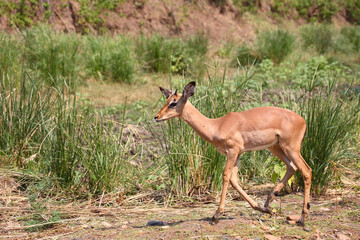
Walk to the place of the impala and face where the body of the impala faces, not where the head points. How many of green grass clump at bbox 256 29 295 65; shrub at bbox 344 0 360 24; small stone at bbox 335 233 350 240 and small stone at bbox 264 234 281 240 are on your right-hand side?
2

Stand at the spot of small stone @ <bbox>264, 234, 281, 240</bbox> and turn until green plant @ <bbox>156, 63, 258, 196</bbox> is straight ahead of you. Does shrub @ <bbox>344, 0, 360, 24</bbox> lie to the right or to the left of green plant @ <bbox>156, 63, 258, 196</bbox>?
right

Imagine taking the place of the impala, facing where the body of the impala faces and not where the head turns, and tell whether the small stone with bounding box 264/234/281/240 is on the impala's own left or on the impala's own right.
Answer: on the impala's own left

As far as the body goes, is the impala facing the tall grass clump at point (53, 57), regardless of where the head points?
no

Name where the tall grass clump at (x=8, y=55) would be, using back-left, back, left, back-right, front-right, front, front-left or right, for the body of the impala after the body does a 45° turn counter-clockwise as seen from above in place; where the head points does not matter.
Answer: right

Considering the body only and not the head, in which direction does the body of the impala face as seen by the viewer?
to the viewer's left

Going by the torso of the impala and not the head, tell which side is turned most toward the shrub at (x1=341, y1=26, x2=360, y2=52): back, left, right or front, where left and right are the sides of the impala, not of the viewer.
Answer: right

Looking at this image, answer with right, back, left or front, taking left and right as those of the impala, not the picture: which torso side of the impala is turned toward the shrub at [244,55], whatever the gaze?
right

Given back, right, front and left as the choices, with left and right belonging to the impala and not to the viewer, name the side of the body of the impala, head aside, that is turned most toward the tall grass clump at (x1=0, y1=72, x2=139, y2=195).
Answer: front

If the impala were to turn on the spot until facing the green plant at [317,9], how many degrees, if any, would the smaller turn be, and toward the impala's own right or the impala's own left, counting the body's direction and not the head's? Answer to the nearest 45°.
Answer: approximately 90° to the impala's own right

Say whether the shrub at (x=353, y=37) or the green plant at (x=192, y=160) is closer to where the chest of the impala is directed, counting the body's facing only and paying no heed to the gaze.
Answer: the green plant

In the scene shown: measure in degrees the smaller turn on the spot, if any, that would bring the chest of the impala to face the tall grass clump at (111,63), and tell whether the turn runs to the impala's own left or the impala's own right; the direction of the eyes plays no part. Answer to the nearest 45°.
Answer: approximately 45° to the impala's own right

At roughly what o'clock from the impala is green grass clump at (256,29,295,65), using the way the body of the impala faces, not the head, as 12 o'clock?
The green grass clump is roughly at 3 o'clock from the impala.
